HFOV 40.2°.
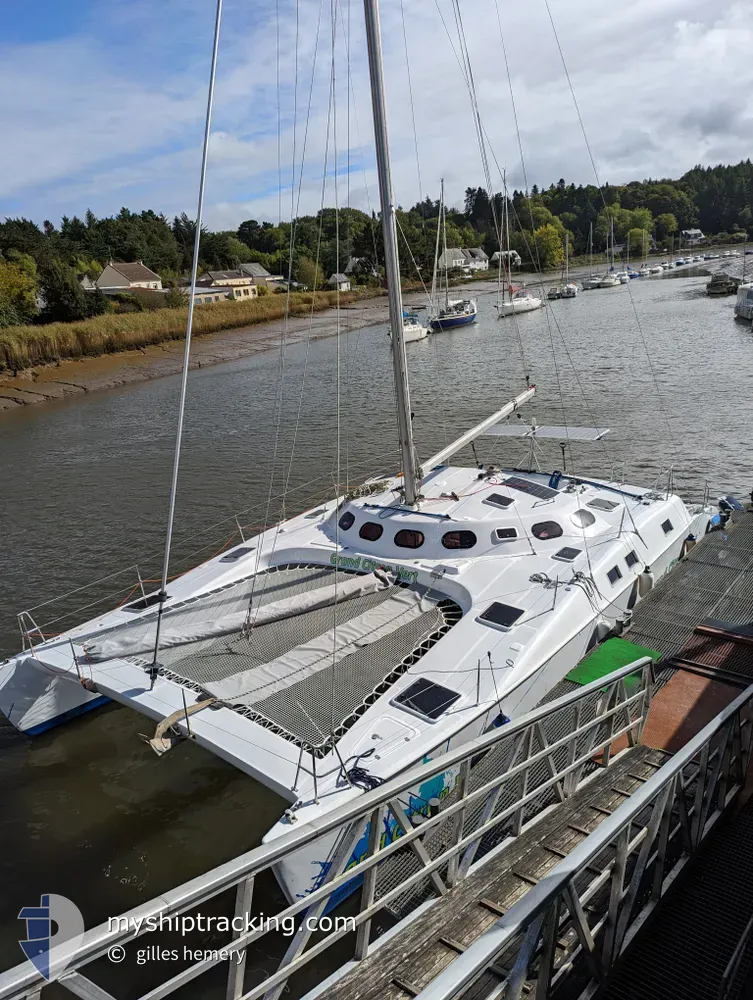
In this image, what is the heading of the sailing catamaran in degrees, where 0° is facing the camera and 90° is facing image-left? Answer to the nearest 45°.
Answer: approximately 45°

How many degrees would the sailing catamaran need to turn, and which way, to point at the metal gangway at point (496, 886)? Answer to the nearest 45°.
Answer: approximately 45° to its left
